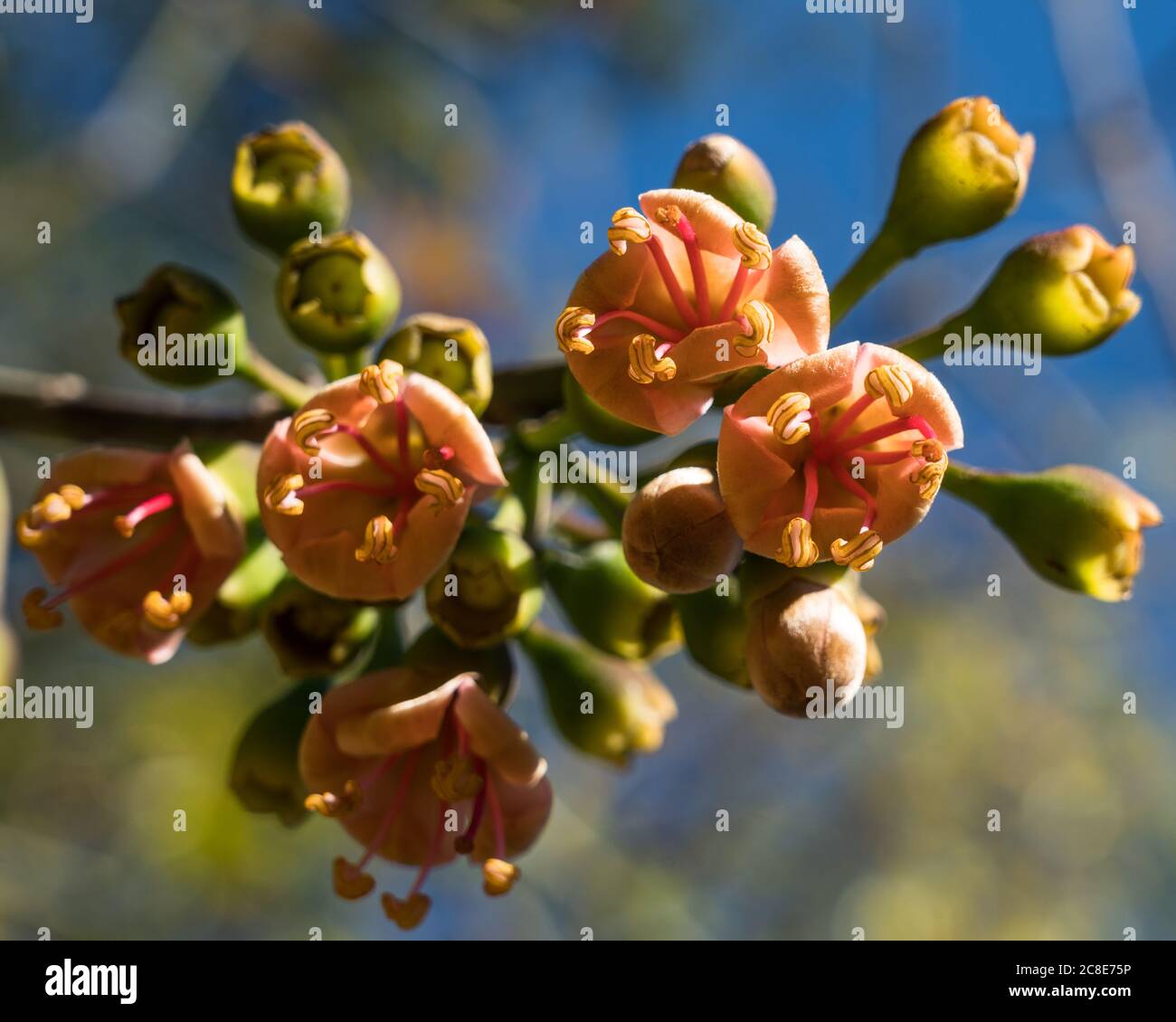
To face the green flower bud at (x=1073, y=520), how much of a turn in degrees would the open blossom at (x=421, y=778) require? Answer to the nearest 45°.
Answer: approximately 90° to its left

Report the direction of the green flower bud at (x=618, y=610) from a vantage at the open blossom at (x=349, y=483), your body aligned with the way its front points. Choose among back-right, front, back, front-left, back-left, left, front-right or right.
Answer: back-left

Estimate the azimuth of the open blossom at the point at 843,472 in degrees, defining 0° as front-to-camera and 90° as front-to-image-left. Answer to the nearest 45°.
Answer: approximately 0°

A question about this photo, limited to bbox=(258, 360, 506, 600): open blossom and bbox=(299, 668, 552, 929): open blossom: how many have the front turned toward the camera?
2

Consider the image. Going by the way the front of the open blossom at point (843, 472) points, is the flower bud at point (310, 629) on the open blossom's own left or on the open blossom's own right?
on the open blossom's own right

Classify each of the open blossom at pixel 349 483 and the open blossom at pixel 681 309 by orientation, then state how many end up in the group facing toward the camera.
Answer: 2

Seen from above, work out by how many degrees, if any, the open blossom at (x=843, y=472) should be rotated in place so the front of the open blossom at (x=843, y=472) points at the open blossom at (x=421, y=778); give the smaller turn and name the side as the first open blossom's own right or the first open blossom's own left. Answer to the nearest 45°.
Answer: approximately 135° to the first open blossom's own right
